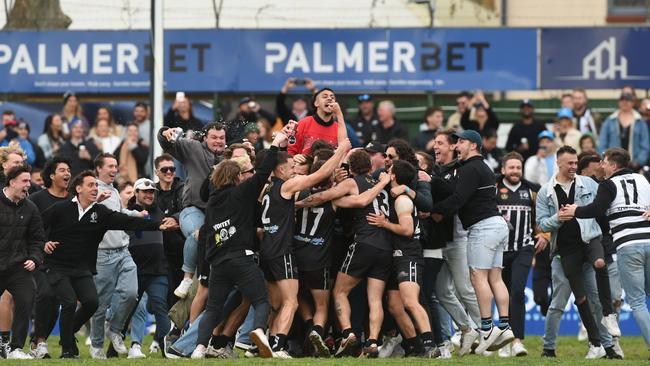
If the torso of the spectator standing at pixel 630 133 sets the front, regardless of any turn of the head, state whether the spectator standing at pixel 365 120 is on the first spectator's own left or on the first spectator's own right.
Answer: on the first spectator's own right

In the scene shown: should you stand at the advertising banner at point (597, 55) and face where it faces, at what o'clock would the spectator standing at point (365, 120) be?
The spectator standing is roughly at 2 o'clock from the advertising banner.

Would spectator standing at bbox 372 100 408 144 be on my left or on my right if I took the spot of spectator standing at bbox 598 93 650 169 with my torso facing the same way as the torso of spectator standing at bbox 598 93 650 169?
on my right

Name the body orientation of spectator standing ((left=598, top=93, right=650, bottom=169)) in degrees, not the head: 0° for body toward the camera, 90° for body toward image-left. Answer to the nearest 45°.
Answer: approximately 0°

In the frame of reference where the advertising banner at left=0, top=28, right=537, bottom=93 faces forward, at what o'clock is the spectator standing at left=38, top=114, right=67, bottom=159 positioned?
The spectator standing is roughly at 3 o'clock from the advertising banner.
